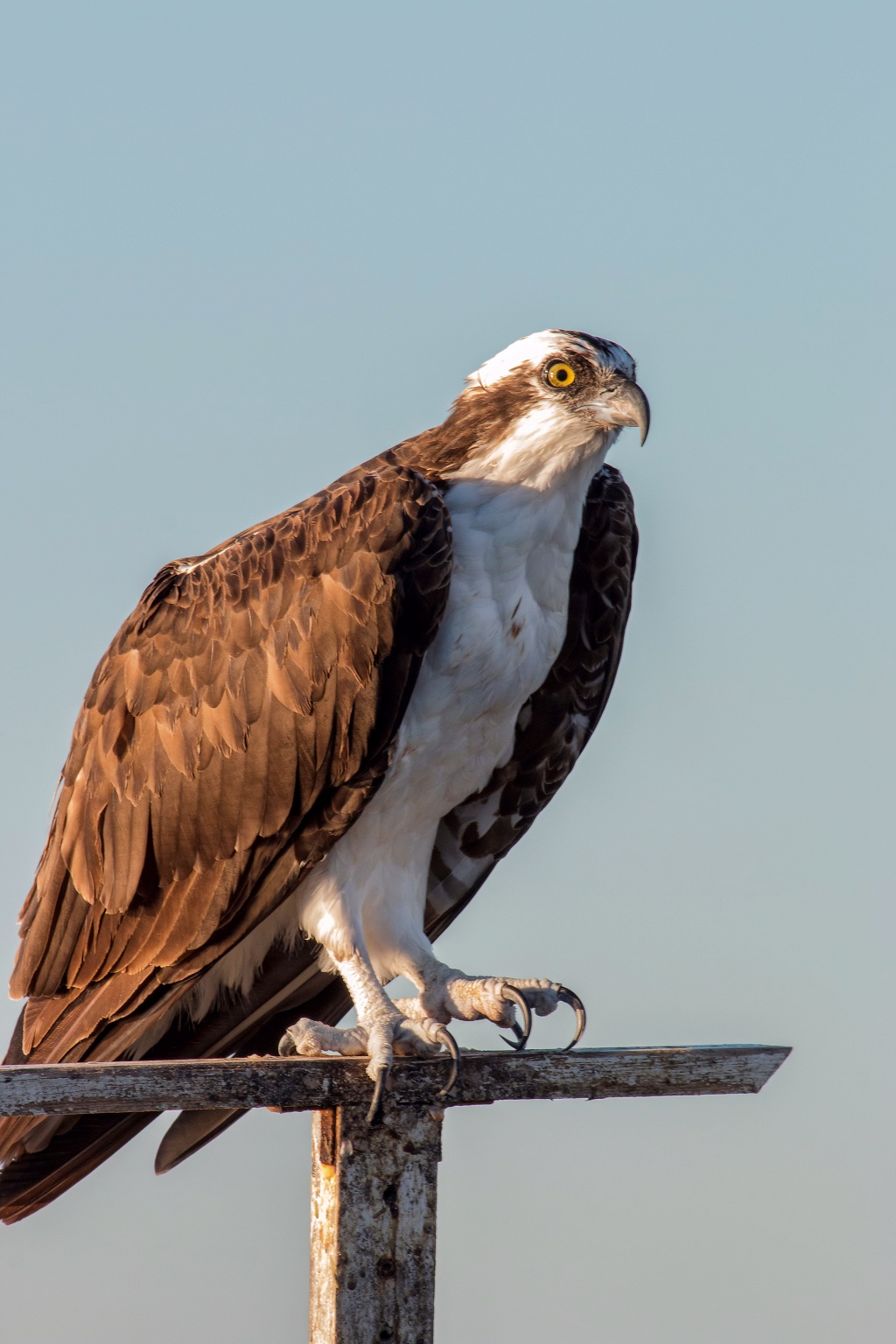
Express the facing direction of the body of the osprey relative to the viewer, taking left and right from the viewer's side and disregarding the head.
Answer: facing the viewer and to the right of the viewer
